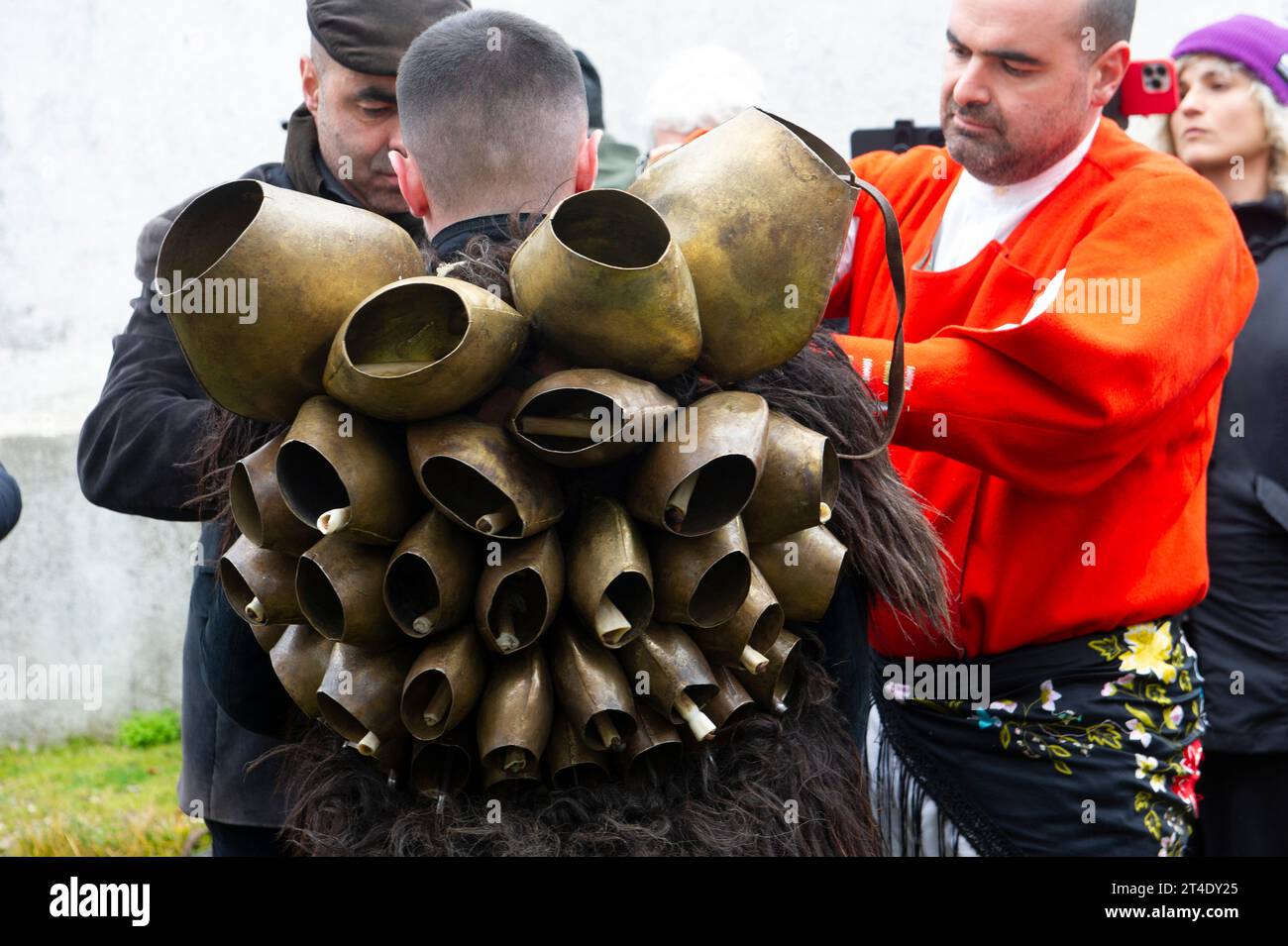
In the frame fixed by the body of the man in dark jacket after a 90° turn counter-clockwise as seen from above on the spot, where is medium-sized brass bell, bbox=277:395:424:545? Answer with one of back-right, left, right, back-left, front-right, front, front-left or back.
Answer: back-right

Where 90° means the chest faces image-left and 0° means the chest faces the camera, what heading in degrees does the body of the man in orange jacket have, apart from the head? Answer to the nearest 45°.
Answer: approximately 45°

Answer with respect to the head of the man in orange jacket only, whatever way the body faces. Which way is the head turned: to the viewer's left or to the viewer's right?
to the viewer's left

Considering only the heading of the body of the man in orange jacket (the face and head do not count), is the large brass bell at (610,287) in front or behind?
in front

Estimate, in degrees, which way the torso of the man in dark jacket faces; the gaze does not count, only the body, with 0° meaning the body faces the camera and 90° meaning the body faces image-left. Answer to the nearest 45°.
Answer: approximately 315°

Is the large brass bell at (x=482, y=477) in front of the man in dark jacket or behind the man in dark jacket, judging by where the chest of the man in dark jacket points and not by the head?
in front

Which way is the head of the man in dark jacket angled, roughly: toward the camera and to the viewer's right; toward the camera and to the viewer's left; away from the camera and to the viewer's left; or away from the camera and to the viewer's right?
toward the camera and to the viewer's right

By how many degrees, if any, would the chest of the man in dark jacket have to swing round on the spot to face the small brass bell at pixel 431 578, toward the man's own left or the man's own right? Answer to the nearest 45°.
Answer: approximately 45° to the man's own right
